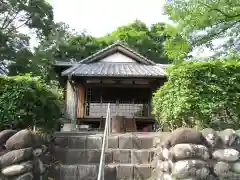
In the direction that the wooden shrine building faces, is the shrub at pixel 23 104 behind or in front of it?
in front

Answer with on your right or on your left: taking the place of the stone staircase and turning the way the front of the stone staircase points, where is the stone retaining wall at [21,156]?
on your right

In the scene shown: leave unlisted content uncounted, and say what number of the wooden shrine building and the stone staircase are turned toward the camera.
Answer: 2

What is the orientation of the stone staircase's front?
toward the camera

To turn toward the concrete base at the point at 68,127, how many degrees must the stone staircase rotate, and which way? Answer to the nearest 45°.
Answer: approximately 180°

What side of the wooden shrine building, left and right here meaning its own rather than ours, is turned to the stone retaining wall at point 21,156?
front

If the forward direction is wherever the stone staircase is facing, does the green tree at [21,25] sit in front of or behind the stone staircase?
behind

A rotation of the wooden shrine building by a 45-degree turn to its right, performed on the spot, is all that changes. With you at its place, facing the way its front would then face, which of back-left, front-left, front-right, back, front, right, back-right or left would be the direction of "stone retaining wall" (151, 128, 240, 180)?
front-left

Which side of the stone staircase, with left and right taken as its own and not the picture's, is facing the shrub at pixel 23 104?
right

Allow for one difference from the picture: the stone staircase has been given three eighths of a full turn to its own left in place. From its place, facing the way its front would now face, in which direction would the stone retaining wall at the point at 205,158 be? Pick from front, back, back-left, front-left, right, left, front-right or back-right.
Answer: right

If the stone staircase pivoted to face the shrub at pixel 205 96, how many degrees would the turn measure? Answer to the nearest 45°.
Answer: approximately 90° to its left

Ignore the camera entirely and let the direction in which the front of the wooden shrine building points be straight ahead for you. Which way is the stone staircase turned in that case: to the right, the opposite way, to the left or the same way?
the same way
